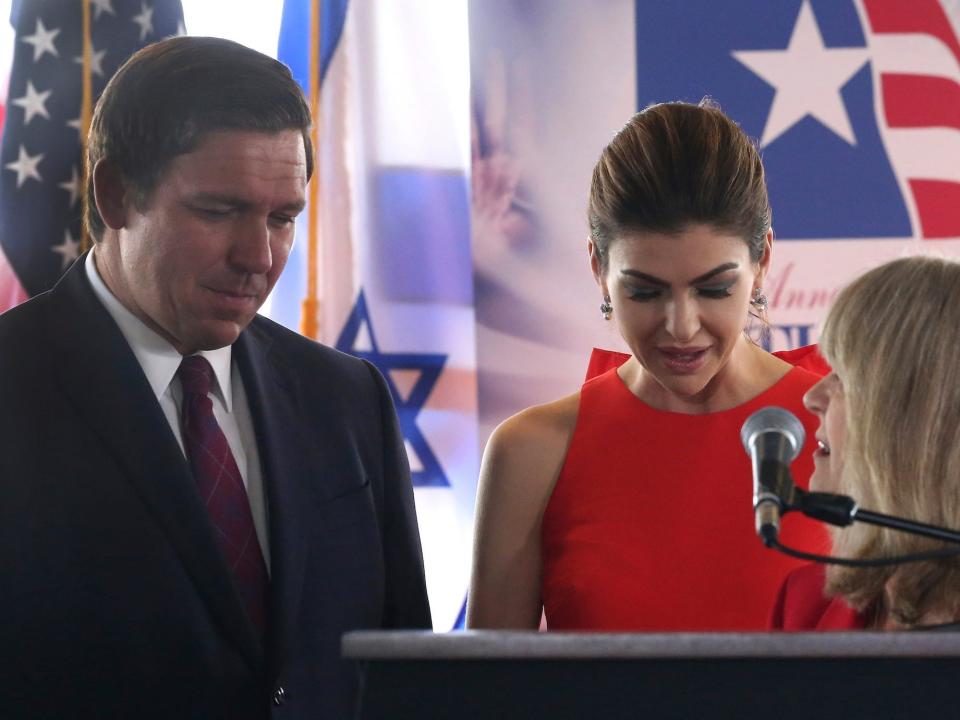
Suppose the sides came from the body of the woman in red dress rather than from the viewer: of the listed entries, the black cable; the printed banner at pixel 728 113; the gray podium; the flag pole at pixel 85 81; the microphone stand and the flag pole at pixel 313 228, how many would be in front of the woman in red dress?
3

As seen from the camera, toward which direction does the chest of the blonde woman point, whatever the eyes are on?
to the viewer's left

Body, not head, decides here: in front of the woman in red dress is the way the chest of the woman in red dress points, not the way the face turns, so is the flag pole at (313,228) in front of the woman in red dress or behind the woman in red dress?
behind

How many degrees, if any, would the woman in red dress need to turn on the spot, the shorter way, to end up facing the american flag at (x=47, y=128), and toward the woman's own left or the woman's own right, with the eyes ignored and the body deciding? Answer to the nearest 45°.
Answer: approximately 135° to the woman's own right

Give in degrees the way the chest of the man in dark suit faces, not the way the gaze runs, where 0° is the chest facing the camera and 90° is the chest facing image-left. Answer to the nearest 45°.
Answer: approximately 315°

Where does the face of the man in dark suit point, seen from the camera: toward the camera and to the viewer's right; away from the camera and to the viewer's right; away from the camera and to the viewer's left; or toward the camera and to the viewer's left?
toward the camera and to the viewer's right

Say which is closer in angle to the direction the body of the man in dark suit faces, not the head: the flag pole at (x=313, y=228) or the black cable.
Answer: the black cable

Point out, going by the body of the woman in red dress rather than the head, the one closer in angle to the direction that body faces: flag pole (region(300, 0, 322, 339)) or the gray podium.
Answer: the gray podium

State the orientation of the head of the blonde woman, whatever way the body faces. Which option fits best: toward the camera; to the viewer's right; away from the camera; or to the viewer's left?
to the viewer's left

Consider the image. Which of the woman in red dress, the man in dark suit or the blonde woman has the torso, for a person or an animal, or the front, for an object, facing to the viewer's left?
the blonde woman

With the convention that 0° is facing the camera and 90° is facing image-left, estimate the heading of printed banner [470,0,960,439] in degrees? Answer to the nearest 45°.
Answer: approximately 0°
